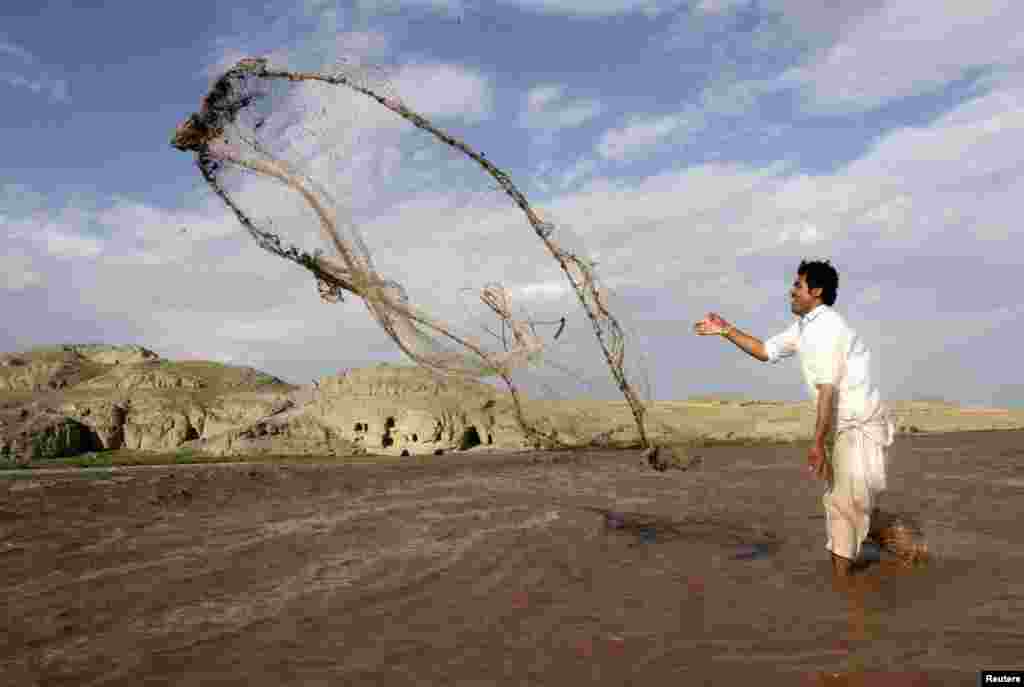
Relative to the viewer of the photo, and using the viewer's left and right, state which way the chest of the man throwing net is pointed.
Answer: facing to the left of the viewer
